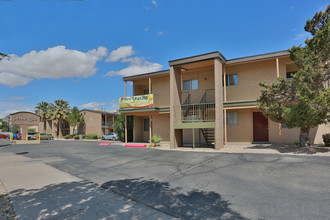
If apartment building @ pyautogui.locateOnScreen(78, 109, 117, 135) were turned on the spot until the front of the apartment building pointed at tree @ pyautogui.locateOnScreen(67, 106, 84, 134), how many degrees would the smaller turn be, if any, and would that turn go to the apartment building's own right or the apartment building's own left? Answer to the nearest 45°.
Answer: approximately 90° to the apartment building's own right

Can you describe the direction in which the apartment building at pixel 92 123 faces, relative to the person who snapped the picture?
facing the viewer and to the right of the viewer

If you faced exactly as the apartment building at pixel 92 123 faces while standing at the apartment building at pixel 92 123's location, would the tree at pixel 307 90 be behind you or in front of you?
in front
